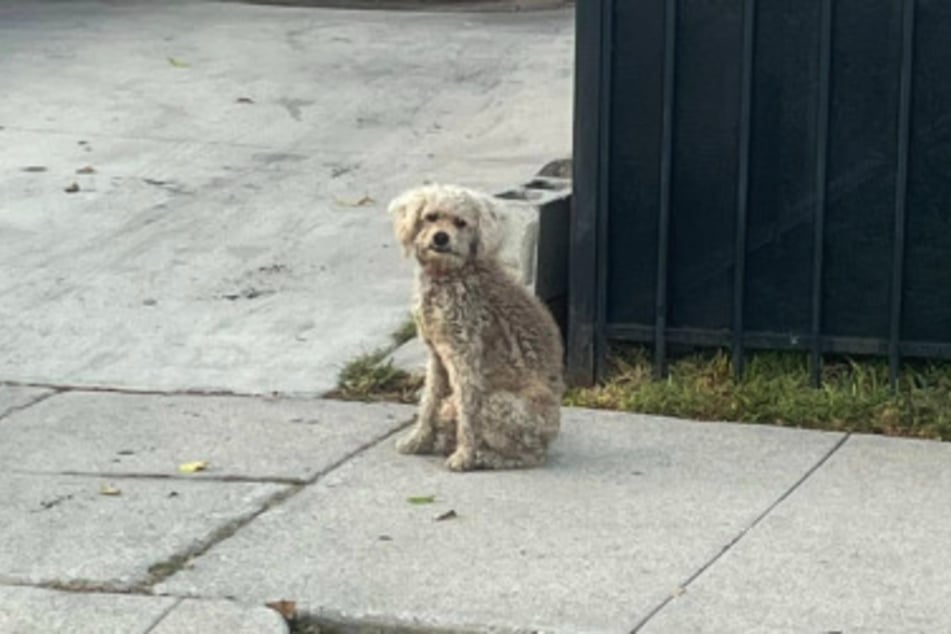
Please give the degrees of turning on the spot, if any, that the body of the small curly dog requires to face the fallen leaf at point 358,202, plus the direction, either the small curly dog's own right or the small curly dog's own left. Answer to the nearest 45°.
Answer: approximately 135° to the small curly dog's own right

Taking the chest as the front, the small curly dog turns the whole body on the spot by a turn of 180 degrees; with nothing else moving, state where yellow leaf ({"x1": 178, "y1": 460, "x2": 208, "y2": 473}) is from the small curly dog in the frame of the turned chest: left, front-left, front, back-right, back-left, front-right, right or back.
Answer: back-left

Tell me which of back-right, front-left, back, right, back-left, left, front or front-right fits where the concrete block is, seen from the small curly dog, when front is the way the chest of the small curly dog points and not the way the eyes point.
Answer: back-right

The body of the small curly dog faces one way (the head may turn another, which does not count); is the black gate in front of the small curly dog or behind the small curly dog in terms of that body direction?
behind

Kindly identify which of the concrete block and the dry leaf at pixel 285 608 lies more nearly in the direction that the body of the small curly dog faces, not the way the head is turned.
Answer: the dry leaf

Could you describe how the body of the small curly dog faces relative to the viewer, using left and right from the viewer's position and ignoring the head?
facing the viewer and to the left of the viewer

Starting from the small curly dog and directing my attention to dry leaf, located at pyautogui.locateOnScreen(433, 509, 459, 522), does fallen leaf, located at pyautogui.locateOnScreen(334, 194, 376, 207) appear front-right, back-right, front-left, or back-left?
back-right
